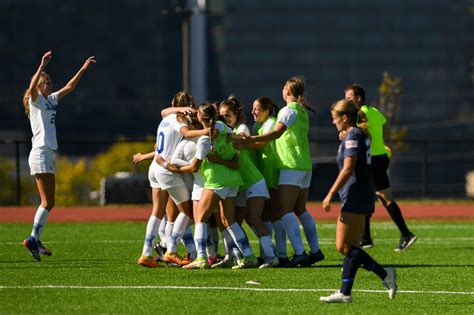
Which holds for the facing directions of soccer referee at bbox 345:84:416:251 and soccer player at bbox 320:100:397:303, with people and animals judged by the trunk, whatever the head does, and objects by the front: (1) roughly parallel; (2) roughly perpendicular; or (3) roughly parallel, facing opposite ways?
roughly parallel

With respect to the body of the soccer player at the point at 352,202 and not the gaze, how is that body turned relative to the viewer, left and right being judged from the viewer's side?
facing to the left of the viewer

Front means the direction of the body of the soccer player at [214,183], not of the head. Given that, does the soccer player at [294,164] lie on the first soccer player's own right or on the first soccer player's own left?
on the first soccer player's own right

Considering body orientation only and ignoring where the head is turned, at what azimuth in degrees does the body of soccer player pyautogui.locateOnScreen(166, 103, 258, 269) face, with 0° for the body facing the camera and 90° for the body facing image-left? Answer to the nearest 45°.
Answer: approximately 135°

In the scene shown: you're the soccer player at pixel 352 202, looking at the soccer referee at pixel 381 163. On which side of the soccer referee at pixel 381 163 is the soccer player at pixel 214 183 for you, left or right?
left

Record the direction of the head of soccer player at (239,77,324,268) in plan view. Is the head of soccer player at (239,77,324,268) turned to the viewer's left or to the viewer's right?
to the viewer's left

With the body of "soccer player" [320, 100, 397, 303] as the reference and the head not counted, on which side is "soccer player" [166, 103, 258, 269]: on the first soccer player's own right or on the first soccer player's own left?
on the first soccer player's own right

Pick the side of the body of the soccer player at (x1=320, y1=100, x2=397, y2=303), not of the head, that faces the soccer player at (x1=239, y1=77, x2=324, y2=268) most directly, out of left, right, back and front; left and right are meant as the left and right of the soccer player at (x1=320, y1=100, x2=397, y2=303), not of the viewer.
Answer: right
